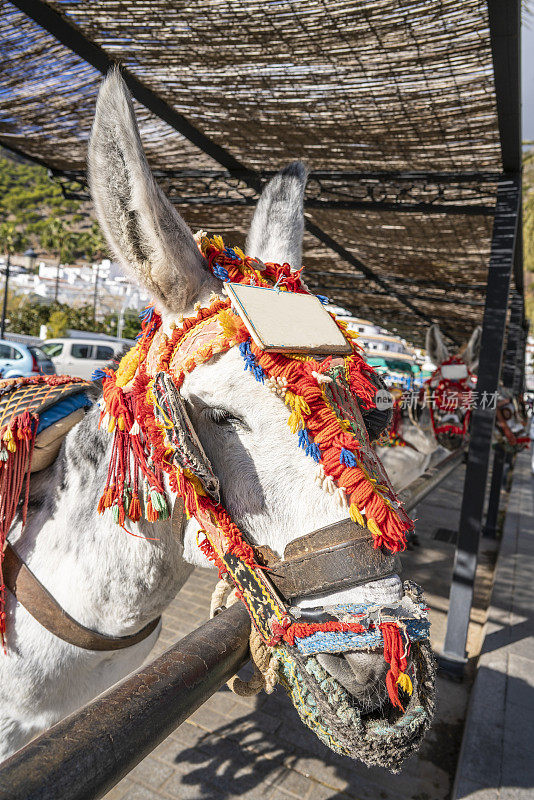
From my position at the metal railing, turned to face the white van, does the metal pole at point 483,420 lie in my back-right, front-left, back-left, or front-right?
front-right

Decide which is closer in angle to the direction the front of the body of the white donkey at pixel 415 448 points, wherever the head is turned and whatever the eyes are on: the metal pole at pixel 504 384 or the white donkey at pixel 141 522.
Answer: the white donkey

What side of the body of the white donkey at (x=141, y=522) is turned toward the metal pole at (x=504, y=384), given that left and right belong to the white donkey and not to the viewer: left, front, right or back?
left

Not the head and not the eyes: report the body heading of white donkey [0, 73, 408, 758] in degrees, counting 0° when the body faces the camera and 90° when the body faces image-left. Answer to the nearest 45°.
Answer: approximately 315°

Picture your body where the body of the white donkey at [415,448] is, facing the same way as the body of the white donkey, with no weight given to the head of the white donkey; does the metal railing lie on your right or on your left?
on your right

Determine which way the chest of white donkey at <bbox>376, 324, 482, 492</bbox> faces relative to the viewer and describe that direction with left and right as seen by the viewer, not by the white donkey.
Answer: facing the viewer and to the right of the viewer

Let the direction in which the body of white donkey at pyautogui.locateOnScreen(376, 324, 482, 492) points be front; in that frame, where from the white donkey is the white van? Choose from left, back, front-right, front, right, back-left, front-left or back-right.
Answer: back

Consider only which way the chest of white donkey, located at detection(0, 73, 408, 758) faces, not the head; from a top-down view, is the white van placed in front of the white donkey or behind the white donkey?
behind

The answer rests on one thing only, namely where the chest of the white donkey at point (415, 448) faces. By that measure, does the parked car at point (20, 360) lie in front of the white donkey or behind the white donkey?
behind

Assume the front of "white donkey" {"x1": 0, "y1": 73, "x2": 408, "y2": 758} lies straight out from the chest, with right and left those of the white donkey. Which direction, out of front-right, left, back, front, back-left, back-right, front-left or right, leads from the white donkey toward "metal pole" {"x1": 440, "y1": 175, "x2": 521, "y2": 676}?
left

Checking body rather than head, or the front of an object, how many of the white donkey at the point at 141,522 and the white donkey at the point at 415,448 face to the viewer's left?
0

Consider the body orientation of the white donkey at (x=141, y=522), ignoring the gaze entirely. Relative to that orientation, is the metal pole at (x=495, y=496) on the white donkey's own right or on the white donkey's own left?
on the white donkey's own left
